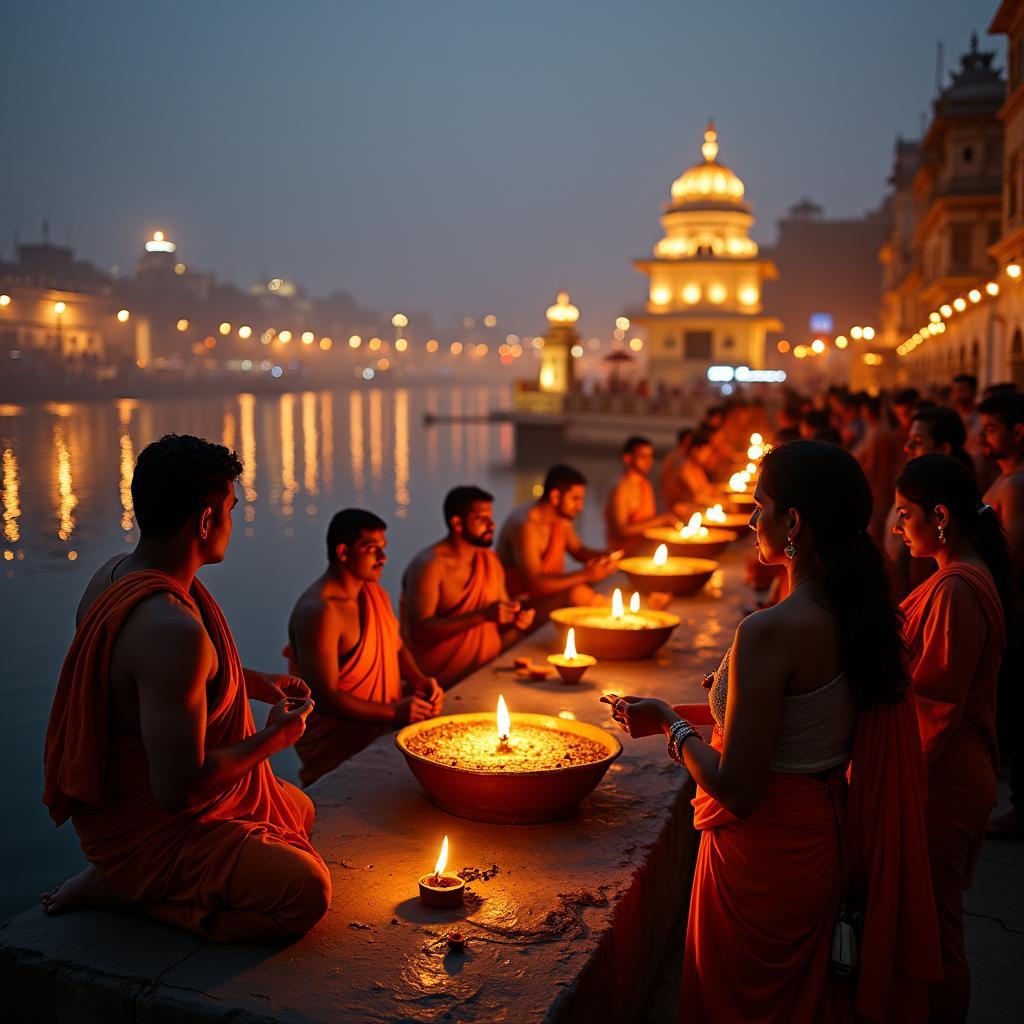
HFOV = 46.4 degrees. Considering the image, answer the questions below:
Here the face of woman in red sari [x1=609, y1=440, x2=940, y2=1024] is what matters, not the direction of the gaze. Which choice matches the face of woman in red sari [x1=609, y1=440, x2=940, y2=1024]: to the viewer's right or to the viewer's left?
to the viewer's left

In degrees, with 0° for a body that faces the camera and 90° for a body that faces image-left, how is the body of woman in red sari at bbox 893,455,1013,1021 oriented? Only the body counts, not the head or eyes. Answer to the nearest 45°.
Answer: approximately 90°

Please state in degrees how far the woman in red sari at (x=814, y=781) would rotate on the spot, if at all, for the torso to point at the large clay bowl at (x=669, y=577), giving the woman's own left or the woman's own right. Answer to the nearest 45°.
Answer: approximately 45° to the woman's own right

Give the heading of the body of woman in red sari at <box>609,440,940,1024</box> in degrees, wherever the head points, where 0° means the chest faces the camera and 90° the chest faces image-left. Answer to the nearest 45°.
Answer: approximately 135°

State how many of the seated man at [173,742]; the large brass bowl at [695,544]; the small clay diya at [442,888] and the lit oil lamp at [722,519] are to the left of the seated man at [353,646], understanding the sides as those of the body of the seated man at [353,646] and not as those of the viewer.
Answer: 2

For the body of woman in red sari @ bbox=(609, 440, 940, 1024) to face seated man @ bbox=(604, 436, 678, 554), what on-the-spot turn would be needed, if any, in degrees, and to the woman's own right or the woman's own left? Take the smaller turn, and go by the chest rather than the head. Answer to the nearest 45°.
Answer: approximately 45° to the woman's own right

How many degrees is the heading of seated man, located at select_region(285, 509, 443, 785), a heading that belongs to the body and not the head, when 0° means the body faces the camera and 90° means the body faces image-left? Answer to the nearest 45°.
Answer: approximately 315°

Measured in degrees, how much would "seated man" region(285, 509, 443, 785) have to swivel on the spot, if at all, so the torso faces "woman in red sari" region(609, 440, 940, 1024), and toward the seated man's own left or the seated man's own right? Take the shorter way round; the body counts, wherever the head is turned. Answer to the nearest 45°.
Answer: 0° — they already face them

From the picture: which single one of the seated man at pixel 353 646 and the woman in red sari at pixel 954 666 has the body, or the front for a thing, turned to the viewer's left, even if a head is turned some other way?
the woman in red sari

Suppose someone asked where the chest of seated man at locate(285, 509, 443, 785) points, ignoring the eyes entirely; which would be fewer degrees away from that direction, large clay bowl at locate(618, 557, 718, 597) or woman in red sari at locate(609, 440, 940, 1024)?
the woman in red sari

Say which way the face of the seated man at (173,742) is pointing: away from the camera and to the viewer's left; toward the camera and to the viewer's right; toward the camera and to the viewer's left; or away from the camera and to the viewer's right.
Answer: away from the camera and to the viewer's right

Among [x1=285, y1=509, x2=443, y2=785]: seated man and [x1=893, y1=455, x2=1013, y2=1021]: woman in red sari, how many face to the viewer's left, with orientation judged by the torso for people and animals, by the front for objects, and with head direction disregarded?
1

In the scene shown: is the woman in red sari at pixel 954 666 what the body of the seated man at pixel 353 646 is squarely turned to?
yes
